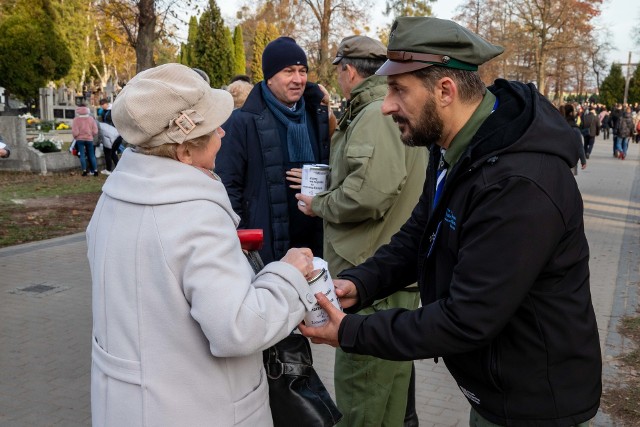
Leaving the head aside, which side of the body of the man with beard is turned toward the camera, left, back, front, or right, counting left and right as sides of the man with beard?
left

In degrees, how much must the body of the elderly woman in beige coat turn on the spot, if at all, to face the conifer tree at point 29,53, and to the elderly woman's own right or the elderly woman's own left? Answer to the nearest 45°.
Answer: approximately 45° to the elderly woman's own left

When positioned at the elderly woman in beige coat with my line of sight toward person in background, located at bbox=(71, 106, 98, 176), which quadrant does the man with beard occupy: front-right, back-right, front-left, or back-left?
back-right

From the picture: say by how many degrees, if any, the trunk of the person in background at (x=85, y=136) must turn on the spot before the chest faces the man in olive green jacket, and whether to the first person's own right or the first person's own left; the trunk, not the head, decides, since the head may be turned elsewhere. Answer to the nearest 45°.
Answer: approximately 180°

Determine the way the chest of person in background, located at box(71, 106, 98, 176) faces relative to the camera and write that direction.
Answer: away from the camera

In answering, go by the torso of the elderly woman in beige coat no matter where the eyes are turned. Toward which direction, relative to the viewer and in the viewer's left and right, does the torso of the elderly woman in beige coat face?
facing away from the viewer and to the right of the viewer

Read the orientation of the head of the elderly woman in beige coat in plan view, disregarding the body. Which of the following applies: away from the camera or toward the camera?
away from the camera

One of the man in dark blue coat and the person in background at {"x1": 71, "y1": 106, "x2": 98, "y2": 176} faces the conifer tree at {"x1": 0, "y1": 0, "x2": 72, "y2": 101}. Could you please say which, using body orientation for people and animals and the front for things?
the person in background

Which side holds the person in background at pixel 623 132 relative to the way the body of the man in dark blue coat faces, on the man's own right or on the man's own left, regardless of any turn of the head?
on the man's own left
